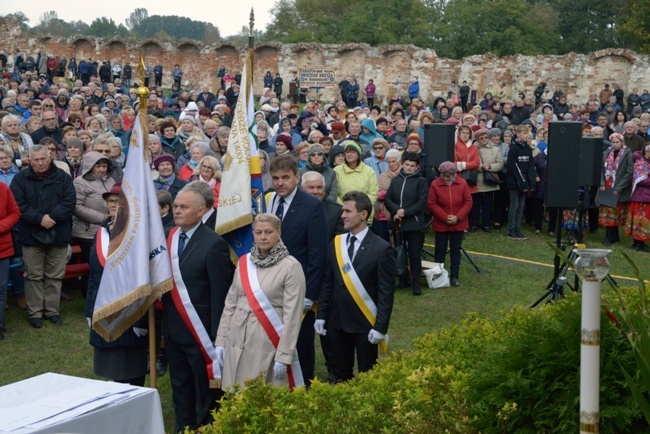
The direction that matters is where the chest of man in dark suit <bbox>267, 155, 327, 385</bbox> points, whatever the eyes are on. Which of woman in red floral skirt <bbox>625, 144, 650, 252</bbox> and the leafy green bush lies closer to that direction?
the leafy green bush

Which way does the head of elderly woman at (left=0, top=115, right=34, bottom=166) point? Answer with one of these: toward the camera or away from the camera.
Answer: toward the camera

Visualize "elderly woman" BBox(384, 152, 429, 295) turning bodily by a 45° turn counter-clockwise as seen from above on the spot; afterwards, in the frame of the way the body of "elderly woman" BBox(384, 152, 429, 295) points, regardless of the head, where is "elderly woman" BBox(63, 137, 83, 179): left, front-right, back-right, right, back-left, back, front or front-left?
right

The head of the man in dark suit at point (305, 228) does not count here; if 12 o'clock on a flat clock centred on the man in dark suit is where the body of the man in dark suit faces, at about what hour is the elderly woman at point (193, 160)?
The elderly woman is roughly at 4 o'clock from the man in dark suit.

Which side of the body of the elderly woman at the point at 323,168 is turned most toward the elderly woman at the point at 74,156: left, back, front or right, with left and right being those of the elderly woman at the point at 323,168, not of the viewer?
right

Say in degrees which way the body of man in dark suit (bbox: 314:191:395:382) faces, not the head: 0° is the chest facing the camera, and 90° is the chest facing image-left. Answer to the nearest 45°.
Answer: approximately 45°

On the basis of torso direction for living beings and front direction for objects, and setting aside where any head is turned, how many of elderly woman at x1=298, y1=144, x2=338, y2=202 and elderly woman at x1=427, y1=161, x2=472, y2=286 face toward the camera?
2

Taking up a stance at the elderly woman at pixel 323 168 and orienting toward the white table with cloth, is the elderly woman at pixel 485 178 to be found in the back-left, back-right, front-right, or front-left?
back-left

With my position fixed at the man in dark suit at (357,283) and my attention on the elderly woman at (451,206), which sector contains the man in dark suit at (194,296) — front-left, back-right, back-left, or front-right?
back-left

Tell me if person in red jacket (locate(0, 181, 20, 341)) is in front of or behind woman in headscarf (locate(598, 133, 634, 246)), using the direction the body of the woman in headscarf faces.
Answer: in front

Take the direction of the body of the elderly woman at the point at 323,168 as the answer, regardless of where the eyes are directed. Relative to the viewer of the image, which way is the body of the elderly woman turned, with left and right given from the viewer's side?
facing the viewer

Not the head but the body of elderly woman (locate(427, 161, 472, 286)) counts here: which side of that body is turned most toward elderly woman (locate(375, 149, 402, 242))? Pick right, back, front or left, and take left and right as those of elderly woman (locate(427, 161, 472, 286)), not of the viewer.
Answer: right

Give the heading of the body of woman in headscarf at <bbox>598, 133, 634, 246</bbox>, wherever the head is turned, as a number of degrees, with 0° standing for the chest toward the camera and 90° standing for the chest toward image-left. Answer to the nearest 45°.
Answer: approximately 45°

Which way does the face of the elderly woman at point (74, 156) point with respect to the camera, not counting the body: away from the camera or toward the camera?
toward the camera

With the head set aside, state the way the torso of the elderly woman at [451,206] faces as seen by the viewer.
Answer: toward the camera

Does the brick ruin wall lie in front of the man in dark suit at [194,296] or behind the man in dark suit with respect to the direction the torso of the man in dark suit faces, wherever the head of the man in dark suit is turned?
behind
